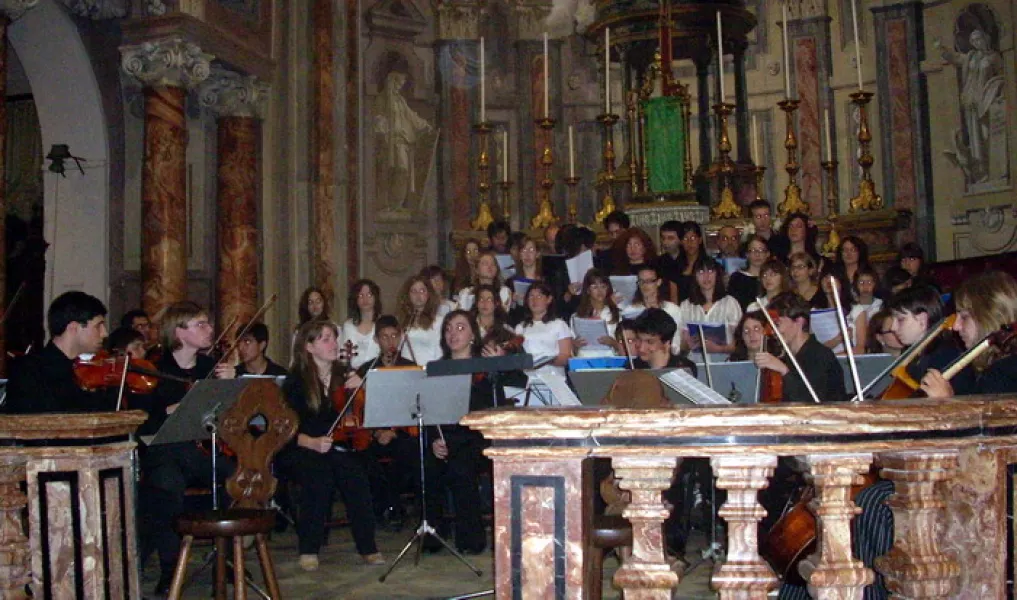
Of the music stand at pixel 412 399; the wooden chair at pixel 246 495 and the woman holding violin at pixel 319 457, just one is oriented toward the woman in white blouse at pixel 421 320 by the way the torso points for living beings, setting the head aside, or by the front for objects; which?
the music stand

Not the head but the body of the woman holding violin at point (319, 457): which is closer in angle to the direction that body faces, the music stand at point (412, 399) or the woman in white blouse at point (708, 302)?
the music stand

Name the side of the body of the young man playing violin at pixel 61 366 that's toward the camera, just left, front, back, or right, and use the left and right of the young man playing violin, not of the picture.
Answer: right

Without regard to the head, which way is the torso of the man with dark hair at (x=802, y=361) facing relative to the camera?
to the viewer's left

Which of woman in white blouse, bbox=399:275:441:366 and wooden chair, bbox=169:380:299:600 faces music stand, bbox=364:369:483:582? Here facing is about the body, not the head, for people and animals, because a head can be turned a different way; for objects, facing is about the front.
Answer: the woman in white blouse

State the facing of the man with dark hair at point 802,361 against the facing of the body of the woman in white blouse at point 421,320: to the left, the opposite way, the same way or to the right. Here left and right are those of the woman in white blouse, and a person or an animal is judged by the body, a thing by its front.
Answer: to the right

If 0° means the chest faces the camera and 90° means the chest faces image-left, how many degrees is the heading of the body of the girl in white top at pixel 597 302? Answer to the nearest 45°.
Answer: approximately 0°
